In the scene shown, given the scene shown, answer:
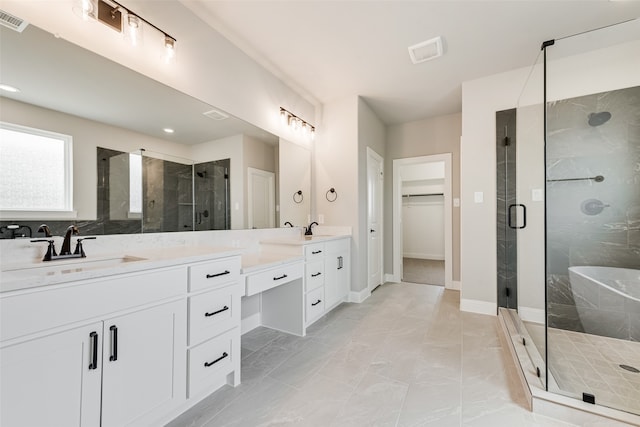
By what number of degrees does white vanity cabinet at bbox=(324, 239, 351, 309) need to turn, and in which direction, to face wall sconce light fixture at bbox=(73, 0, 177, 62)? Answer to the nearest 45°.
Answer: approximately 90° to its right

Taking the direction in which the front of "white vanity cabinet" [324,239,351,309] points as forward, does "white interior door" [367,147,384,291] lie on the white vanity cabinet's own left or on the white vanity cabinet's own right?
on the white vanity cabinet's own left

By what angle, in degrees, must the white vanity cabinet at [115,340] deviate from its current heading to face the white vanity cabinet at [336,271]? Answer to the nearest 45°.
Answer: approximately 45° to its left

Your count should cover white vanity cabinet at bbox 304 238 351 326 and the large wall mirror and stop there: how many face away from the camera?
0

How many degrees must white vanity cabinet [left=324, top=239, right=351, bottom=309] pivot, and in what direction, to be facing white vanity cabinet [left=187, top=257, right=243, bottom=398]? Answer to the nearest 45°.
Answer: approximately 90° to its right

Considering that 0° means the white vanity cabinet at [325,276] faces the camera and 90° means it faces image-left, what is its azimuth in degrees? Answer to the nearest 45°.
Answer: approximately 315°

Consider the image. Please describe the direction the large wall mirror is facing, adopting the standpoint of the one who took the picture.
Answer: facing the viewer and to the right of the viewer

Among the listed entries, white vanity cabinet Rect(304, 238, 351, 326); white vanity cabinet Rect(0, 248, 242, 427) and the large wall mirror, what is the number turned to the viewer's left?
0
